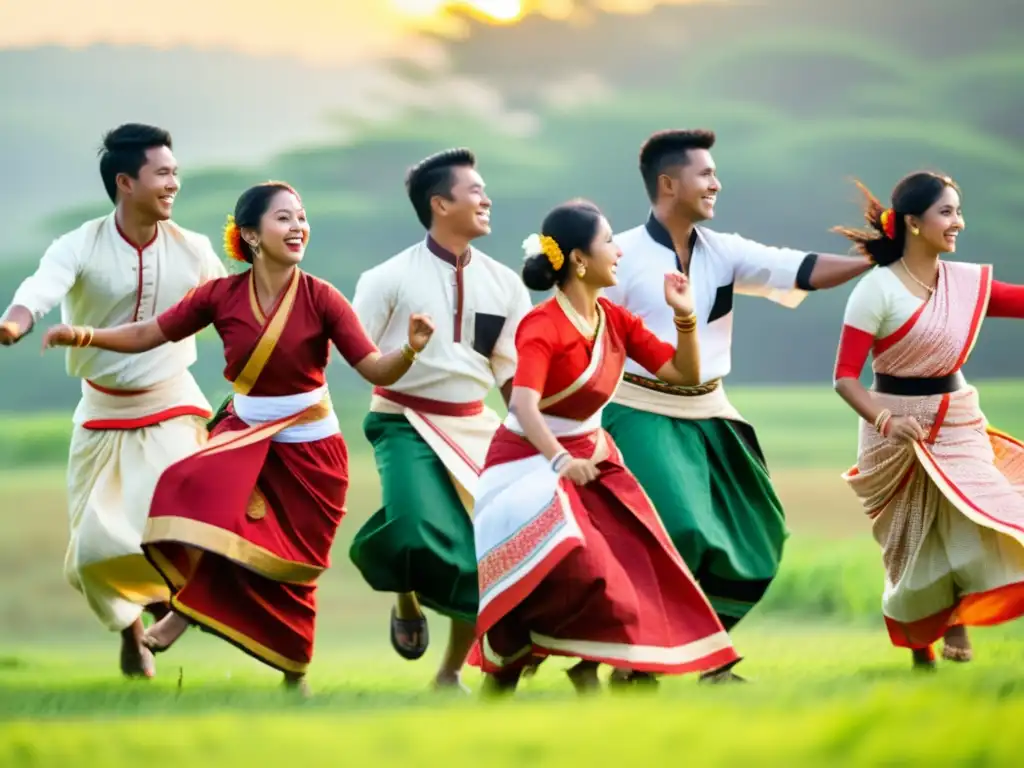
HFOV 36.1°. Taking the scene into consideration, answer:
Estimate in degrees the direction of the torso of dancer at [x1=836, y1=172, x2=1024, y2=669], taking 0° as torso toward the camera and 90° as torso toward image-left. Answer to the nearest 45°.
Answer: approximately 315°

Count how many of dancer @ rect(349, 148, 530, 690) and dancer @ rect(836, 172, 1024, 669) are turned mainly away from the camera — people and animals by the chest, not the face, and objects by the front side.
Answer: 0

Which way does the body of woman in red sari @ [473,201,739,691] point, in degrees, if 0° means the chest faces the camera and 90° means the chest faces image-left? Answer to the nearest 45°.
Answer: approximately 315°

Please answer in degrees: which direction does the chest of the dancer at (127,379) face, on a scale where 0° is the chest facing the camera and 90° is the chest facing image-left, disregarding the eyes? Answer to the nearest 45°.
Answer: approximately 315°

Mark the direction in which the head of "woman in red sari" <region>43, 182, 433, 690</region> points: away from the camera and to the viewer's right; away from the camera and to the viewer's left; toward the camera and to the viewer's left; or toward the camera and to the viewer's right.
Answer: toward the camera and to the viewer's right
